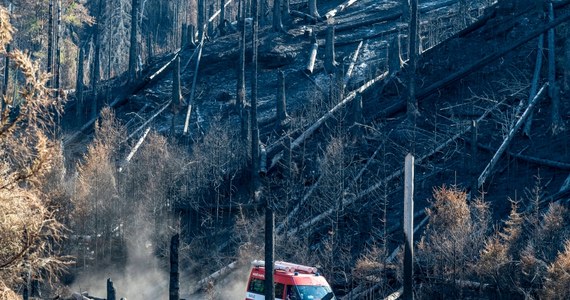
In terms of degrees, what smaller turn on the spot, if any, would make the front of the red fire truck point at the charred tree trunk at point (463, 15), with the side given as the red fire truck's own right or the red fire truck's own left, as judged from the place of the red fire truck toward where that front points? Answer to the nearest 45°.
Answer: approximately 135° to the red fire truck's own left

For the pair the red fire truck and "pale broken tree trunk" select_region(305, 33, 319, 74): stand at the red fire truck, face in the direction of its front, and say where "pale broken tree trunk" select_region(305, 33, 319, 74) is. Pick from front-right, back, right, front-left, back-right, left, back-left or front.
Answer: back-left

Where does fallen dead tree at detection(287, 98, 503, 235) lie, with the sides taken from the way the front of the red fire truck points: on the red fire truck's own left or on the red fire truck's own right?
on the red fire truck's own left

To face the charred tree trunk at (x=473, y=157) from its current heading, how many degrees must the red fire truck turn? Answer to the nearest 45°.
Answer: approximately 90° to its left

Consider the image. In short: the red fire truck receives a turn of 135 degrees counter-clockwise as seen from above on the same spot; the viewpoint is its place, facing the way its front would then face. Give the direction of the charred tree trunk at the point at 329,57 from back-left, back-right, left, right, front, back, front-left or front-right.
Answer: front

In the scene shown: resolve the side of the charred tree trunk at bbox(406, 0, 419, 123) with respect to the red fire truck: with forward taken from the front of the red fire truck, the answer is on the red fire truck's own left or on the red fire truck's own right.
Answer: on the red fire truck's own left

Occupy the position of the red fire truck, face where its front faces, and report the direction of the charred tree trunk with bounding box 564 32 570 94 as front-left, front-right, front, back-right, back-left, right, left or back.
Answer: left

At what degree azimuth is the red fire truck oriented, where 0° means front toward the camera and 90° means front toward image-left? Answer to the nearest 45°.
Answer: approximately 315°

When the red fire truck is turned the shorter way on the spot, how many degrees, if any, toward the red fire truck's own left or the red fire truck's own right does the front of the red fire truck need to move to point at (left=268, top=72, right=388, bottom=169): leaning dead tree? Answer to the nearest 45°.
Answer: approximately 135° to the red fire truck's own left

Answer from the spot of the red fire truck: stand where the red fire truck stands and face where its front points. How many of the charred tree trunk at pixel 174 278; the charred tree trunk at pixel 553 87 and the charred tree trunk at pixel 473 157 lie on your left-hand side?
2
